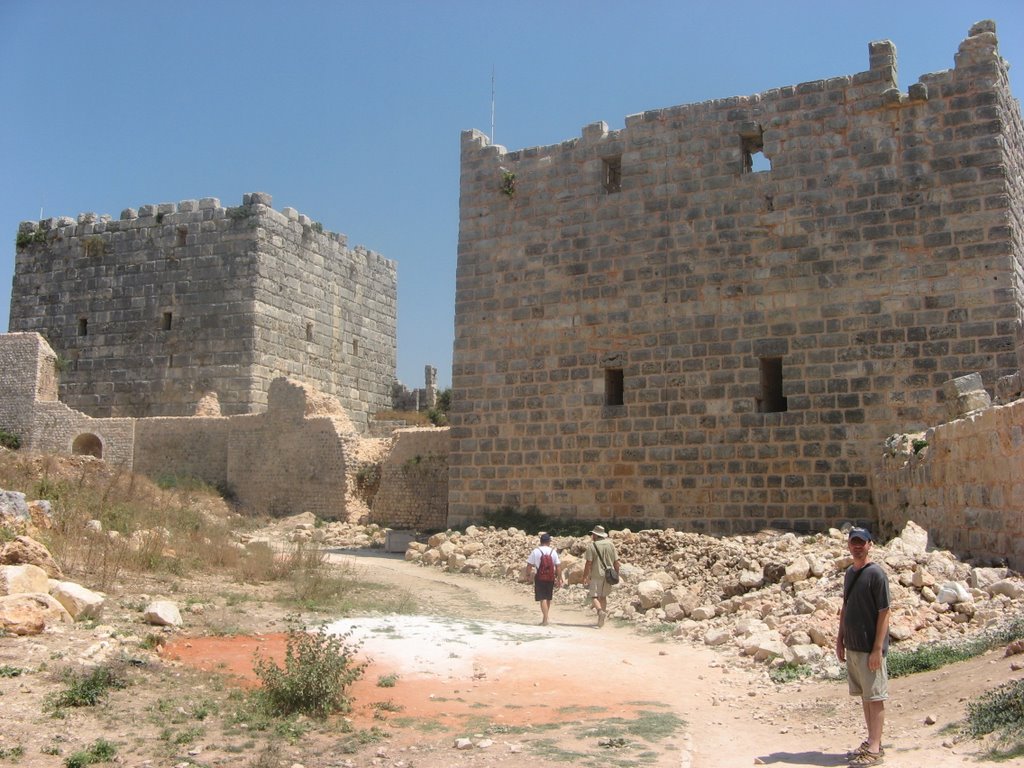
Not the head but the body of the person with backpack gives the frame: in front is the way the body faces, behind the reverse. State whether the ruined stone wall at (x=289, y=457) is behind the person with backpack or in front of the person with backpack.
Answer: in front

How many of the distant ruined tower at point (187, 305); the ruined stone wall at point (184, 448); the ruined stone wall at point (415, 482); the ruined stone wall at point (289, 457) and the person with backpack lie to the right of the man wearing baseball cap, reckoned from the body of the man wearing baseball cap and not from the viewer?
5

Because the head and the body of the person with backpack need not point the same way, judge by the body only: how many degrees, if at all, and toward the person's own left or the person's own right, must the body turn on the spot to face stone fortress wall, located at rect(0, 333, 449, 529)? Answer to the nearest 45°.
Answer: approximately 45° to the person's own left

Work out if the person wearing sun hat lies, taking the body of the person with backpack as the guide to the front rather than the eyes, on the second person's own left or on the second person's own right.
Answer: on the second person's own right

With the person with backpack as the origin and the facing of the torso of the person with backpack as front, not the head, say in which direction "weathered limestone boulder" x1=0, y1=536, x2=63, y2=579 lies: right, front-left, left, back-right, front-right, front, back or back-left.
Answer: back-left

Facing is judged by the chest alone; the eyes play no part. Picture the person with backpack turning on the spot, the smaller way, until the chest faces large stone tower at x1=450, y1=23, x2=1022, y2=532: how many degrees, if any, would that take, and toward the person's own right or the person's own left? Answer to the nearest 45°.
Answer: approximately 45° to the person's own right

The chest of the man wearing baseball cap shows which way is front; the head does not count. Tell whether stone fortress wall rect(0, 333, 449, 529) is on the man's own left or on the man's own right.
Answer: on the man's own right

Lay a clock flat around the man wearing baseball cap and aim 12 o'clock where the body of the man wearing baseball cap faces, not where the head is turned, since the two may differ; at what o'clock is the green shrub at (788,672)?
The green shrub is roughly at 4 o'clock from the man wearing baseball cap.

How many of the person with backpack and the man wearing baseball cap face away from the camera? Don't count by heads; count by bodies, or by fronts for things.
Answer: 1

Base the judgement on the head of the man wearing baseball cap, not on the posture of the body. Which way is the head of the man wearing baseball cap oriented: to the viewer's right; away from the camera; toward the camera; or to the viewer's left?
toward the camera

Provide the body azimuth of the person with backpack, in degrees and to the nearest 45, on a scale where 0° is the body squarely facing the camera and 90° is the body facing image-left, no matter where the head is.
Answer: approximately 180°

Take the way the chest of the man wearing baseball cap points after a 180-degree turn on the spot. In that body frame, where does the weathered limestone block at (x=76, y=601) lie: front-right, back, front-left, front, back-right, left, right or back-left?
back-left

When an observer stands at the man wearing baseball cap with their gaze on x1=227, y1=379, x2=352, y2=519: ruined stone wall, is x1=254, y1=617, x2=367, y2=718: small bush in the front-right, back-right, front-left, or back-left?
front-left

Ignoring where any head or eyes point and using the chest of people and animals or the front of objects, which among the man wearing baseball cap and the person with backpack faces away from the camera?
the person with backpack

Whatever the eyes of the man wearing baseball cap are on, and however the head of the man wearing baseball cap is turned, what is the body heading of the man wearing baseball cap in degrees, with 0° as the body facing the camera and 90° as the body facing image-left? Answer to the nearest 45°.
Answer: approximately 45°
